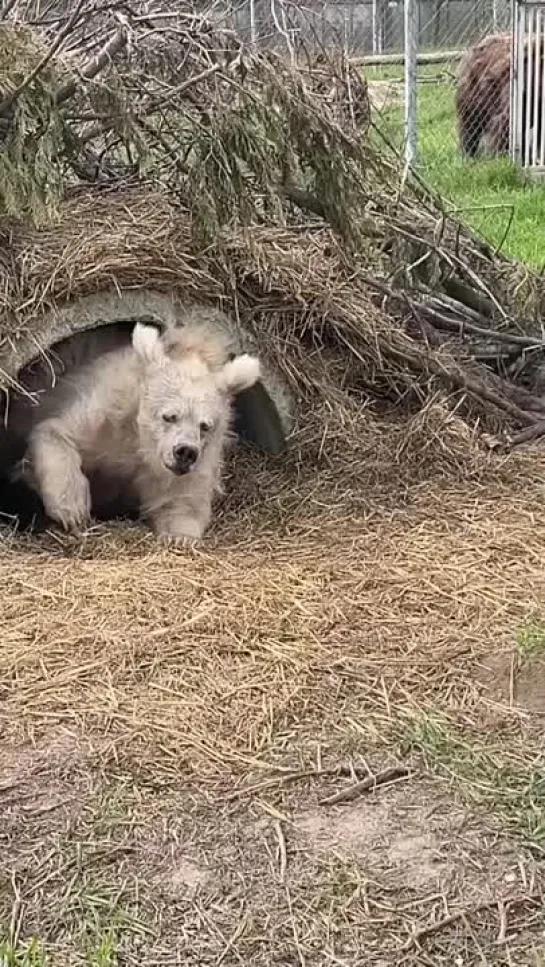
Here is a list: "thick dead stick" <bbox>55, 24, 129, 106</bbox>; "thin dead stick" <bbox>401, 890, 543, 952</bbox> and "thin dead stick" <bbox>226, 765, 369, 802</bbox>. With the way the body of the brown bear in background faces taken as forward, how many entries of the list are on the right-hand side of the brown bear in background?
3

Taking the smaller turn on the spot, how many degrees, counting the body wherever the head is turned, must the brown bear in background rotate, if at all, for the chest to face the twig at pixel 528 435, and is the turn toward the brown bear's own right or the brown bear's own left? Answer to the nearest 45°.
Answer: approximately 90° to the brown bear's own right

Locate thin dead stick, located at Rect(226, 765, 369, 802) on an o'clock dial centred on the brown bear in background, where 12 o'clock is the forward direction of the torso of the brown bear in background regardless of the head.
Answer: The thin dead stick is roughly at 3 o'clock from the brown bear in background.

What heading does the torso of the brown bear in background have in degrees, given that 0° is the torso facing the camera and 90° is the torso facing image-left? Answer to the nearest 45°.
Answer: approximately 270°

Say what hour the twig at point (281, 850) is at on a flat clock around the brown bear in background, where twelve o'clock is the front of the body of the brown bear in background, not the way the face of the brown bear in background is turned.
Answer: The twig is roughly at 3 o'clock from the brown bear in background.

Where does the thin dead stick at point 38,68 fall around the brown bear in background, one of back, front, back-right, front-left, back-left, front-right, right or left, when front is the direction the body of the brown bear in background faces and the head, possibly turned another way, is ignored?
right

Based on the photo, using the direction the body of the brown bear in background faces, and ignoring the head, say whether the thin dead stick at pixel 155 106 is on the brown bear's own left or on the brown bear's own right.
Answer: on the brown bear's own right
